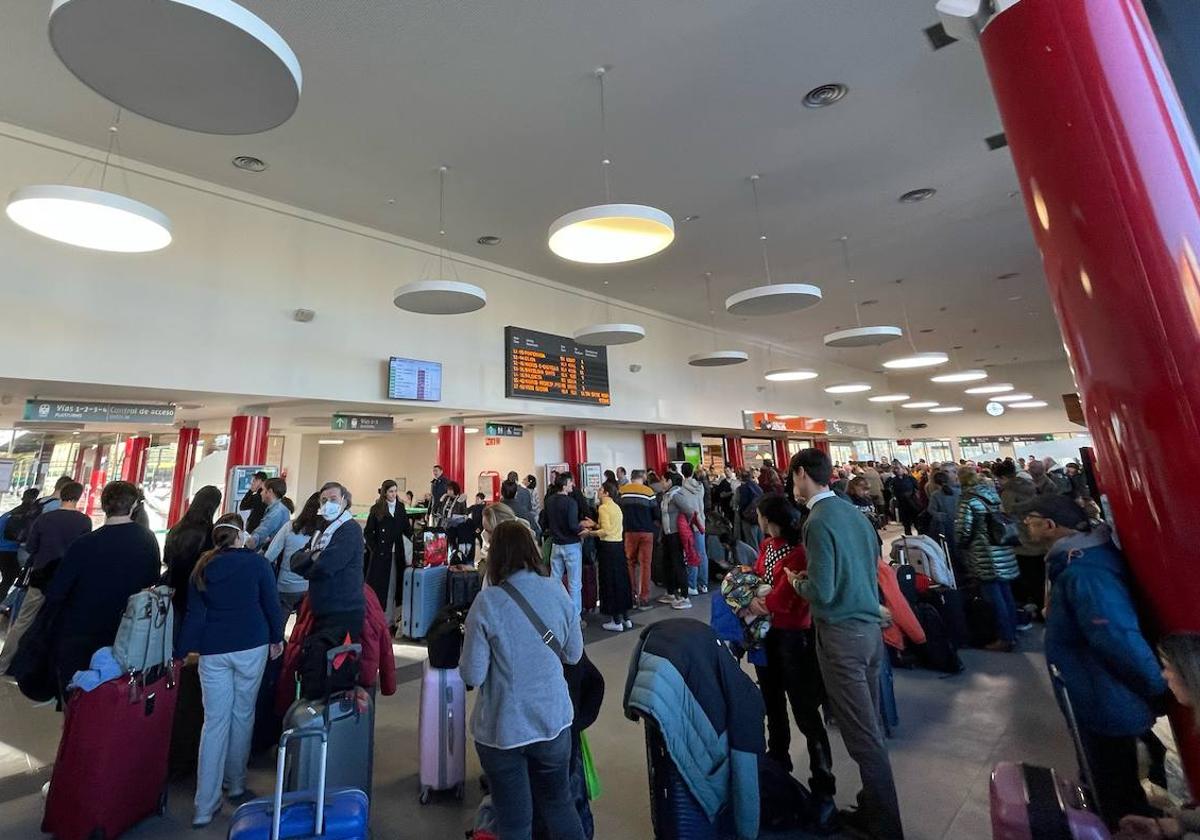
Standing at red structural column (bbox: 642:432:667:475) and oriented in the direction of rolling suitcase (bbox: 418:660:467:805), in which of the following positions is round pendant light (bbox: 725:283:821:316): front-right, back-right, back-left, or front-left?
front-left

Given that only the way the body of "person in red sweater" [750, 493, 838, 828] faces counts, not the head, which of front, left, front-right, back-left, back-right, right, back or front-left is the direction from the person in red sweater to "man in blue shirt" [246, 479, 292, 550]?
front

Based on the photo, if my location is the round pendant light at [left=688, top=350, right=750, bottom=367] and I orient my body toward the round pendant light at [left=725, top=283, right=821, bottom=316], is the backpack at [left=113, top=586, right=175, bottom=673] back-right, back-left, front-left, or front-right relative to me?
front-right

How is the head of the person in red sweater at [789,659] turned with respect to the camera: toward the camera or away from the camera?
away from the camera

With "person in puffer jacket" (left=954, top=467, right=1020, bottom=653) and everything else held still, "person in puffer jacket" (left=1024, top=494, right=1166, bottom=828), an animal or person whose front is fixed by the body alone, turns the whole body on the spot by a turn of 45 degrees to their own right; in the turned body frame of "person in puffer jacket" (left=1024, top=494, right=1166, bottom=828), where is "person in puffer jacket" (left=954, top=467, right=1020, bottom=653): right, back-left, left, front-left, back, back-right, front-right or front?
front-right

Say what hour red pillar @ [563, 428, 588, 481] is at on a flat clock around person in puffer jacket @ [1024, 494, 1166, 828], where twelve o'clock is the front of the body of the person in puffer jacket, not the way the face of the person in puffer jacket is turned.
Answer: The red pillar is roughly at 1 o'clock from the person in puffer jacket.

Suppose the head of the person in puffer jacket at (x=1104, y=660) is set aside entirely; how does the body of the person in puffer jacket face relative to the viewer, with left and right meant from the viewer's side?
facing to the left of the viewer

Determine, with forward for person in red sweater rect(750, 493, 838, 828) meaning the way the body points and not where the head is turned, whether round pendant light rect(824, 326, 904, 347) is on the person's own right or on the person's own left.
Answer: on the person's own right

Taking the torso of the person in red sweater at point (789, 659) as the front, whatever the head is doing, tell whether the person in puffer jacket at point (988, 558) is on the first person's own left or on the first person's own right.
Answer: on the first person's own right

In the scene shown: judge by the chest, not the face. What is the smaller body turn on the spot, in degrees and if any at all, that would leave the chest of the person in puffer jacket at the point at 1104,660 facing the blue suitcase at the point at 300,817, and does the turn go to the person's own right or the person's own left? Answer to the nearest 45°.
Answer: approximately 45° to the person's own left
